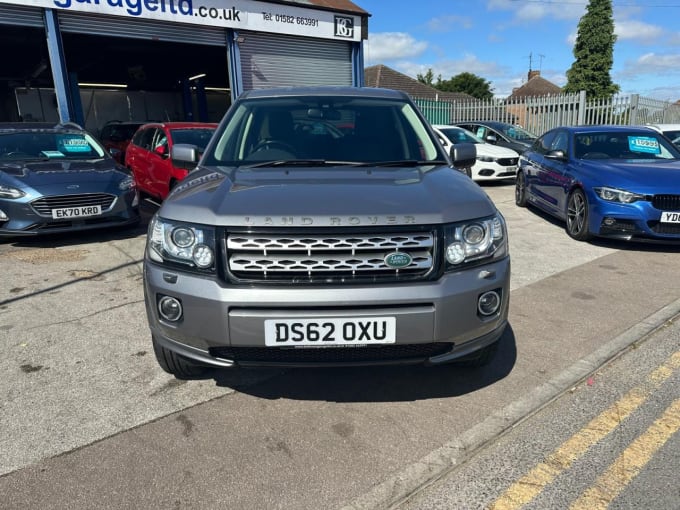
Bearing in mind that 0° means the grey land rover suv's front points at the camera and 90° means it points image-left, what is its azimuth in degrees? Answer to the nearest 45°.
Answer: approximately 0°

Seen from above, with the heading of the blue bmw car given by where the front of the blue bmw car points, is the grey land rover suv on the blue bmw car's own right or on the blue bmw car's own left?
on the blue bmw car's own right

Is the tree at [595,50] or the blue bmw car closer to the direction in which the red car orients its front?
the blue bmw car

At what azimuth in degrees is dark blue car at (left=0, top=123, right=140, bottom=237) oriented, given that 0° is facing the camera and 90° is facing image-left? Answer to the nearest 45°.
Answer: approximately 315°

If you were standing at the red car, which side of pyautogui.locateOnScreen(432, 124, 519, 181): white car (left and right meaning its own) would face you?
right

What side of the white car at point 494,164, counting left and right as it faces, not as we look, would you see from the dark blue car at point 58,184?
right

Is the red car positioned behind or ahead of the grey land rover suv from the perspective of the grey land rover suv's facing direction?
behind
